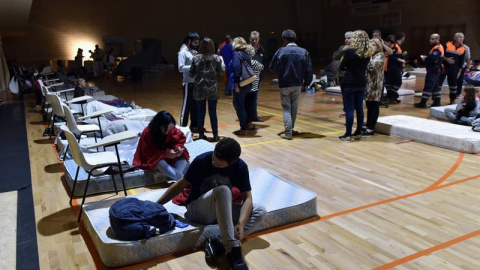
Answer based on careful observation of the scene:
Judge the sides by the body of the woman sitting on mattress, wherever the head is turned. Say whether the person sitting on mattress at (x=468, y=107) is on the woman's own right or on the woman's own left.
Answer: on the woman's own left

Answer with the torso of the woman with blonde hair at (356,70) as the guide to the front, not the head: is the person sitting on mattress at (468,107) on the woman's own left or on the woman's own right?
on the woman's own right

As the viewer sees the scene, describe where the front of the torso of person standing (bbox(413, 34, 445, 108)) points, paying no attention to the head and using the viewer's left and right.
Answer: facing to the left of the viewer

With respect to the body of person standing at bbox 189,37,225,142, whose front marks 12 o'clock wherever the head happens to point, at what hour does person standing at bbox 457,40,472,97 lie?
person standing at bbox 457,40,472,97 is roughly at 2 o'clock from person standing at bbox 189,37,225,142.

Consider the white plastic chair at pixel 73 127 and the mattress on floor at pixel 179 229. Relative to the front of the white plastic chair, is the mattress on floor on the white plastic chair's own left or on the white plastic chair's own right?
on the white plastic chair's own right

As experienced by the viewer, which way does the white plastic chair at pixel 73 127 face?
facing to the right of the viewer

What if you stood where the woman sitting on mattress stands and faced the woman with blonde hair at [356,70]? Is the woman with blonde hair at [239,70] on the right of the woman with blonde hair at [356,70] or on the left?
left

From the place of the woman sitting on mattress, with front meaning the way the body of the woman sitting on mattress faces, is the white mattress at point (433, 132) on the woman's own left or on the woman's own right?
on the woman's own left

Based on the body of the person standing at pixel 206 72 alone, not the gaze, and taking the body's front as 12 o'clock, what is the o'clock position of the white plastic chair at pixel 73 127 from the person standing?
The white plastic chair is roughly at 8 o'clock from the person standing.

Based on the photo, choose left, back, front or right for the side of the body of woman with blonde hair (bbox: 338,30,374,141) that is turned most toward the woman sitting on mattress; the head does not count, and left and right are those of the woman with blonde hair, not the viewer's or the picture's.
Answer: left

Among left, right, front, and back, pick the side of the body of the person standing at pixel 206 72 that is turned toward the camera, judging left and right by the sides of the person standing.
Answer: back

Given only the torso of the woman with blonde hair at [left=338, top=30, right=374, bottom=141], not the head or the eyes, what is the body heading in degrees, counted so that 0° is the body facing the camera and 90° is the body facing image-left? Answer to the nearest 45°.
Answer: approximately 135°

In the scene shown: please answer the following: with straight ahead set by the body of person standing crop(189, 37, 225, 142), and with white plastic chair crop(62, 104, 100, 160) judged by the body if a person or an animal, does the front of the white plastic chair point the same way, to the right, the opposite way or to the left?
to the right

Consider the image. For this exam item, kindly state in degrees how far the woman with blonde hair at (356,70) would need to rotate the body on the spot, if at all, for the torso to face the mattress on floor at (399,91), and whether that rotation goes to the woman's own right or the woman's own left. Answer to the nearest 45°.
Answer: approximately 45° to the woman's own right
